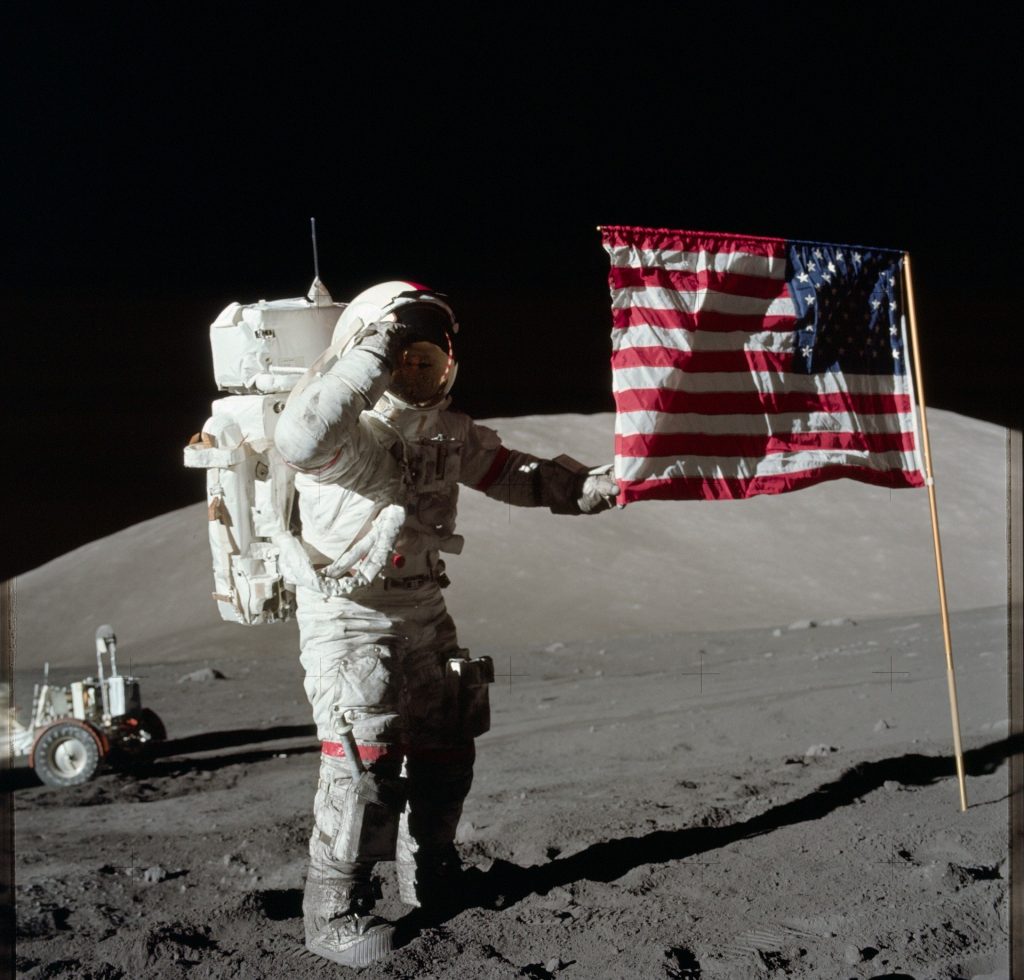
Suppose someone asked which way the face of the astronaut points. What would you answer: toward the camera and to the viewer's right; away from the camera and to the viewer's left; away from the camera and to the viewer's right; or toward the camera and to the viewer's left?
toward the camera and to the viewer's right

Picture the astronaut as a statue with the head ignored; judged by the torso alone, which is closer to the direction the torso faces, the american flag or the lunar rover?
the american flag

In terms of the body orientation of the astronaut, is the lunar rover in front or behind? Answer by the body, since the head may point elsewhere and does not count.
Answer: behind

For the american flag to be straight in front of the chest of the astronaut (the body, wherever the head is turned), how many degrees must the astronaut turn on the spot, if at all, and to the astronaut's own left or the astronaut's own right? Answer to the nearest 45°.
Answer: approximately 45° to the astronaut's own left
